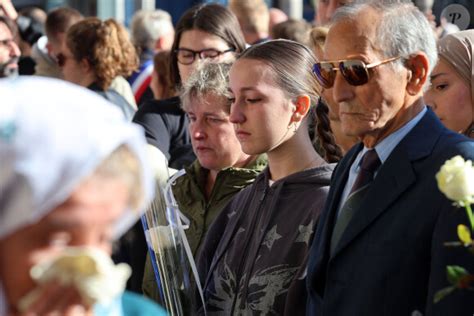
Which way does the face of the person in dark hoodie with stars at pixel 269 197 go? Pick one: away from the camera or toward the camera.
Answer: toward the camera

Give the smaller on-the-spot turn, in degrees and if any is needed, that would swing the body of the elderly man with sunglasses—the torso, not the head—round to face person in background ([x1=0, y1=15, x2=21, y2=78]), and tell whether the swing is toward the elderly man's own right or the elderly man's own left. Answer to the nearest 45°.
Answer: approximately 90° to the elderly man's own right

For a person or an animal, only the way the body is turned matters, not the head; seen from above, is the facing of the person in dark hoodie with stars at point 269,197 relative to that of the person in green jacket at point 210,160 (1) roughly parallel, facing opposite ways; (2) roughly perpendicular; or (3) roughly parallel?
roughly parallel

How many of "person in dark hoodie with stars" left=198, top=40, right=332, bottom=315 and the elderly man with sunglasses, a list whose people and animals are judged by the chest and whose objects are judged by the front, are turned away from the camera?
0

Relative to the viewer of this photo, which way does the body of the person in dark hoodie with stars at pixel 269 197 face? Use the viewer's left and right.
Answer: facing the viewer and to the left of the viewer

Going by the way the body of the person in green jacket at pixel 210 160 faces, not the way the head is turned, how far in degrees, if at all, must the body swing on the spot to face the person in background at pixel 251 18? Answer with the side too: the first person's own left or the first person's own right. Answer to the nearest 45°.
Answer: approximately 135° to the first person's own right

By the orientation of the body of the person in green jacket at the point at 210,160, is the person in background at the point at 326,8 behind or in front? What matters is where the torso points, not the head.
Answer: behind

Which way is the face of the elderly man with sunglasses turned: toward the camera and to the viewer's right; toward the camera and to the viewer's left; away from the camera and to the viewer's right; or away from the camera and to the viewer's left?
toward the camera and to the viewer's left

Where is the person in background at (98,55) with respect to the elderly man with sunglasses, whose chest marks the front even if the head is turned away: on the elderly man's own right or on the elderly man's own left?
on the elderly man's own right

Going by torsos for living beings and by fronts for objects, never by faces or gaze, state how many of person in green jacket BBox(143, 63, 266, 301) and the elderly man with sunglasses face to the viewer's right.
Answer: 0

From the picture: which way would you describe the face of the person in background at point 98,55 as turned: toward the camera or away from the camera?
away from the camera

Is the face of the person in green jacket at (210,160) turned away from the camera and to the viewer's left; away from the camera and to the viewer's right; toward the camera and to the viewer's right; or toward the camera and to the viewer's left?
toward the camera and to the viewer's left

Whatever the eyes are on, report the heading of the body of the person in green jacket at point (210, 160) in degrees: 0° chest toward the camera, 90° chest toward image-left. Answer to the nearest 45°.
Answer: approximately 45°

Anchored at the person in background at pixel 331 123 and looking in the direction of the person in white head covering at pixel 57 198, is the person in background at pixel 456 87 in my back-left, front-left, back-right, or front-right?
back-left
